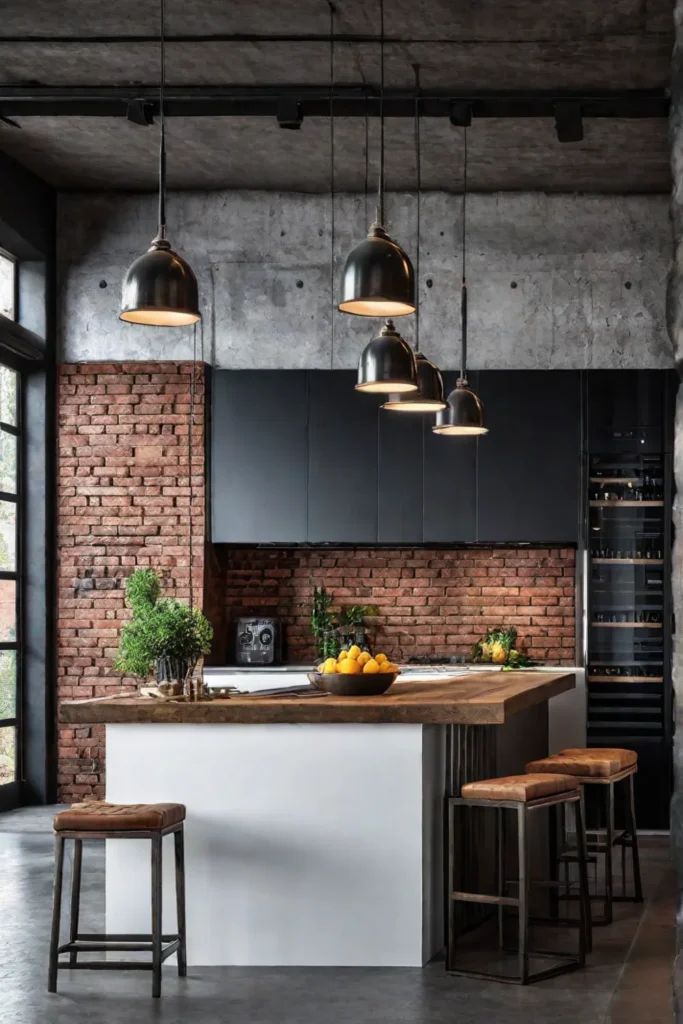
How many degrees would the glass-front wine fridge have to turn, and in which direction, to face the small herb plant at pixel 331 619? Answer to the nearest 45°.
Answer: approximately 90° to its right

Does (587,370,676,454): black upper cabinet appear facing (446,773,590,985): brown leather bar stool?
yes

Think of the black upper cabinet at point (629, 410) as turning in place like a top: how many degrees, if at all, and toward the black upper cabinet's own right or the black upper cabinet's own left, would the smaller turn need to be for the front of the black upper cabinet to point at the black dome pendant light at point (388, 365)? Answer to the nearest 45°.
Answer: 0° — it already faces it

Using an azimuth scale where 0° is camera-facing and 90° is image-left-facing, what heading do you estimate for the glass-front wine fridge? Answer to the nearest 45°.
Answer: approximately 0°

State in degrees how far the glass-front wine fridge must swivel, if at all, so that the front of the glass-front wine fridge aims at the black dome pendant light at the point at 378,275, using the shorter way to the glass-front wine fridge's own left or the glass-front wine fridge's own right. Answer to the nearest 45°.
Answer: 0° — it already faces it

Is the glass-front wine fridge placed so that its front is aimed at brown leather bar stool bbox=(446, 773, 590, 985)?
yes

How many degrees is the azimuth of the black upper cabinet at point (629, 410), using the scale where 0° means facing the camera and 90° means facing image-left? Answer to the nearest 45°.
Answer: approximately 0°
